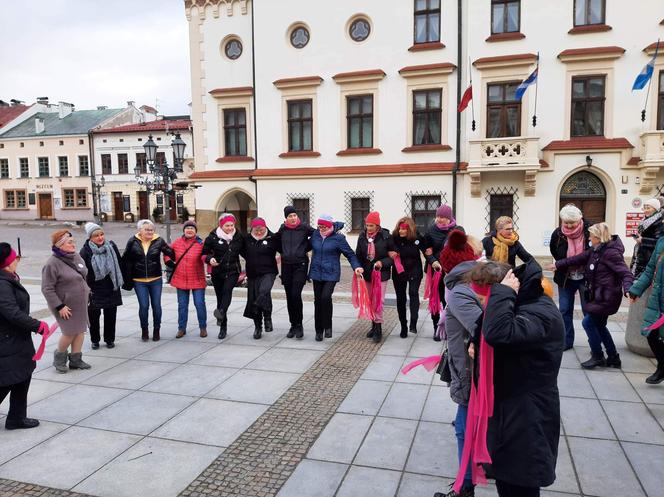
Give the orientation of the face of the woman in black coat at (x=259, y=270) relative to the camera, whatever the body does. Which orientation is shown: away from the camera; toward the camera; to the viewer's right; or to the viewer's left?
toward the camera

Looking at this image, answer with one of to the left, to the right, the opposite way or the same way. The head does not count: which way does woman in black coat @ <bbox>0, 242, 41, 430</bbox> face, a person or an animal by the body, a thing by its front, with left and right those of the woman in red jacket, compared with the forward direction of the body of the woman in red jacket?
to the left

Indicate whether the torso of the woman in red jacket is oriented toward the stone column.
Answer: no

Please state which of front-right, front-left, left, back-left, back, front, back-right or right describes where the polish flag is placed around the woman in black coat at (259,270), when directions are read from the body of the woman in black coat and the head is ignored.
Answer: back-left

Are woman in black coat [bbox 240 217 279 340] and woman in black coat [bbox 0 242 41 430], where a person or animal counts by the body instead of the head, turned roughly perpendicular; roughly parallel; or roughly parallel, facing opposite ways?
roughly perpendicular

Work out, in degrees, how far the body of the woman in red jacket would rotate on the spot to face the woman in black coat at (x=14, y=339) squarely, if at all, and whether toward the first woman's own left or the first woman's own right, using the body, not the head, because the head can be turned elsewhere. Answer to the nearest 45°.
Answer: approximately 45° to the first woman's own right

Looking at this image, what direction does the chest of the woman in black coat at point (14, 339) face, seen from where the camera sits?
to the viewer's right

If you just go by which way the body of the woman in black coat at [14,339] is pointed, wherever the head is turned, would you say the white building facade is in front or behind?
in front

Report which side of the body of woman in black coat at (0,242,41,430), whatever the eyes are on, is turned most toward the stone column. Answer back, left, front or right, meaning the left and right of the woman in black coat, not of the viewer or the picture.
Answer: front

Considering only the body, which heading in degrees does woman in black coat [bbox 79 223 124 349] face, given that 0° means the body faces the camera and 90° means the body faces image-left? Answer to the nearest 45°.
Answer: approximately 315°

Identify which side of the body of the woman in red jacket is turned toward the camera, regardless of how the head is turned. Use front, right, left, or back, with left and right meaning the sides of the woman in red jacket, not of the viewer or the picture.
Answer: front

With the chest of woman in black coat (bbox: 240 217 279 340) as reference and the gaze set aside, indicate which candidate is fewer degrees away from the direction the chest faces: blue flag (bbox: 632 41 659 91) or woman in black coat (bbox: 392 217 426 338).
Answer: the woman in black coat

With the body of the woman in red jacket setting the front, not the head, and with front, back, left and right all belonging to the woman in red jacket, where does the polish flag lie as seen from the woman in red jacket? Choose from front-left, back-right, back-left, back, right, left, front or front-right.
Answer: back-left

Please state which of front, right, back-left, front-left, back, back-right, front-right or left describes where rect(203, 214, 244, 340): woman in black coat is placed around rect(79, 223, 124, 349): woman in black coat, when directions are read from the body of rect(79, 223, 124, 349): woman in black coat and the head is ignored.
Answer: front-left

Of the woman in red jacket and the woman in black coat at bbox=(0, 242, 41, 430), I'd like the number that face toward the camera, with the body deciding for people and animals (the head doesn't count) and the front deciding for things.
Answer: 1

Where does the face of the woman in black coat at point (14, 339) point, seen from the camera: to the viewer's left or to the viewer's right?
to the viewer's right

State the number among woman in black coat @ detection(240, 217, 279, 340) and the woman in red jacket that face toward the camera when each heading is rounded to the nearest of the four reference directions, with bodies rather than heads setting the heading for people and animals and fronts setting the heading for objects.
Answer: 2

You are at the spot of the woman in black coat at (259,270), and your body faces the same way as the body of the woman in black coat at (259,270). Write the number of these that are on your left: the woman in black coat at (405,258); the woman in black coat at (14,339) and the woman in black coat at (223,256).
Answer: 1

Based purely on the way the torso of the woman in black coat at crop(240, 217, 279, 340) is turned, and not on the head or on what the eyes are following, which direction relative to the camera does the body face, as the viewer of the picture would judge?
toward the camera

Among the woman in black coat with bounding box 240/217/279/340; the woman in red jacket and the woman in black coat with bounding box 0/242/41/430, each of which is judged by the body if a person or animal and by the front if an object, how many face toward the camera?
2
